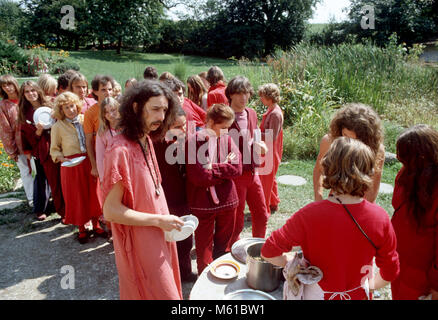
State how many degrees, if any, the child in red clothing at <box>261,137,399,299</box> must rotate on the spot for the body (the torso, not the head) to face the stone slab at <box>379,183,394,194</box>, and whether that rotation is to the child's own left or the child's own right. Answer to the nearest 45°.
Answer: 0° — they already face it

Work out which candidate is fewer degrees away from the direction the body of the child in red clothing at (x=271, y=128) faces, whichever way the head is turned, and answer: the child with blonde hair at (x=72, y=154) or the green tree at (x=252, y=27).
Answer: the child with blonde hair

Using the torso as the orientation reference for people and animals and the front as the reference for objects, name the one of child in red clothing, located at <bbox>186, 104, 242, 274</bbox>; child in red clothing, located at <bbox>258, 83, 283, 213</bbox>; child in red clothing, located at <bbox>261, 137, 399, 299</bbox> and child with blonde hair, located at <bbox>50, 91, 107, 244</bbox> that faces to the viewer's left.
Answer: child in red clothing, located at <bbox>258, 83, 283, 213</bbox>

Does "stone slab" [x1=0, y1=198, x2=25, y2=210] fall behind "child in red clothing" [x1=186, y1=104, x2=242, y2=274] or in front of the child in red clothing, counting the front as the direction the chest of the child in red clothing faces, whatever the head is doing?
behind

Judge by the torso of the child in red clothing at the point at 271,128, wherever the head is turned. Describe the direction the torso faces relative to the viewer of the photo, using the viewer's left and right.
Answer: facing to the left of the viewer

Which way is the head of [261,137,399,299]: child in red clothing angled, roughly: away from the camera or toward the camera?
away from the camera

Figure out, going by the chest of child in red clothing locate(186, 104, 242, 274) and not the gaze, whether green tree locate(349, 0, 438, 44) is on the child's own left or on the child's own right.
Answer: on the child's own left

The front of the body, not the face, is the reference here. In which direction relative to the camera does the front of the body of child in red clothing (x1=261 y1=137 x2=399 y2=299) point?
away from the camera

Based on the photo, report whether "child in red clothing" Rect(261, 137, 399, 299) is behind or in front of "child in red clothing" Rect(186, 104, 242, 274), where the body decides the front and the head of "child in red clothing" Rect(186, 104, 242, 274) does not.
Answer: in front

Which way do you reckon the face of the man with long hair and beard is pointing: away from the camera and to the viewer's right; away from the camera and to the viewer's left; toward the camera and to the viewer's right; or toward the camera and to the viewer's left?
toward the camera and to the viewer's right
